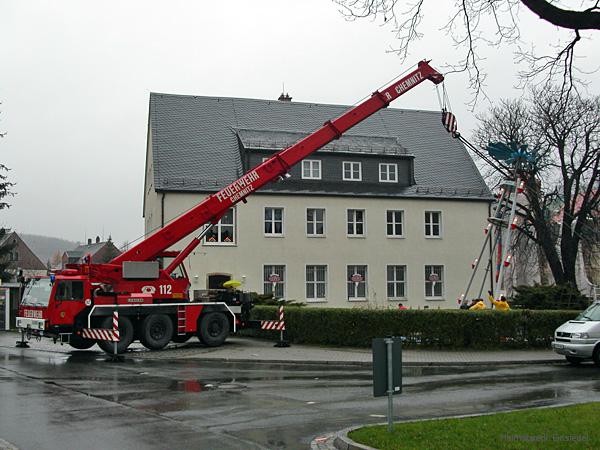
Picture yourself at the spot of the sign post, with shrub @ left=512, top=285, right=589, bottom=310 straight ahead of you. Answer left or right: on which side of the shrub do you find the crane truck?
left

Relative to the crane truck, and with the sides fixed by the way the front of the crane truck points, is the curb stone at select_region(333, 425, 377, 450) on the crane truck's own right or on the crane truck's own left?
on the crane truck's own left

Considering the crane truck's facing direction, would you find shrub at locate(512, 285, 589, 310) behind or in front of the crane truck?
behind

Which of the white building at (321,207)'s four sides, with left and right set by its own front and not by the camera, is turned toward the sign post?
front

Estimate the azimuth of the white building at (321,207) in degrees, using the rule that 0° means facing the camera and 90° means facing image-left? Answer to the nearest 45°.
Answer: approximately 0°

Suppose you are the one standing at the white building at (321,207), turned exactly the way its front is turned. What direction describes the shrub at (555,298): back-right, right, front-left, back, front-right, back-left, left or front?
front-left

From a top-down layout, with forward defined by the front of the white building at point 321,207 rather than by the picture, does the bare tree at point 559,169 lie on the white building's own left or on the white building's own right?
on the white building's own left

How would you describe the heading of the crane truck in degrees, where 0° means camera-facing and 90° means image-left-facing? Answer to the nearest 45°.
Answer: approximately 45°
